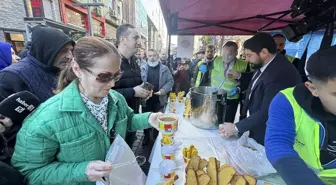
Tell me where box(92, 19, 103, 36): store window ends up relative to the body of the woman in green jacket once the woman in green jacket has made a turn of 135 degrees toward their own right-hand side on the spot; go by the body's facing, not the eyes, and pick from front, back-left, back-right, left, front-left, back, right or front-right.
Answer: right

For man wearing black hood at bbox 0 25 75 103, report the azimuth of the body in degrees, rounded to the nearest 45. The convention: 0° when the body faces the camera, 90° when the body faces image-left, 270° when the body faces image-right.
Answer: approximately 270°

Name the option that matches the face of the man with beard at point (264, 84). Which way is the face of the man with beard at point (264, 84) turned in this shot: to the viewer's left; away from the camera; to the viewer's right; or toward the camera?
to the viewer's left

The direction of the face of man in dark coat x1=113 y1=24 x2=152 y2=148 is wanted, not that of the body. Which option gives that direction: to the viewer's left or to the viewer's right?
to the viewer's right

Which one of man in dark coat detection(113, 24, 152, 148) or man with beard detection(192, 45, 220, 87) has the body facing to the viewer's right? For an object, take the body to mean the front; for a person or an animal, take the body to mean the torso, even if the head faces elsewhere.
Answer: the man in dark coat

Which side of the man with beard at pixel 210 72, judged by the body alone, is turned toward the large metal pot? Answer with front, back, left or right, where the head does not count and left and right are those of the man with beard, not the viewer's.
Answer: front

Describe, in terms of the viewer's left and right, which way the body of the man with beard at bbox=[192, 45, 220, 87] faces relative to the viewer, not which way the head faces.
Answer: facing the viewer

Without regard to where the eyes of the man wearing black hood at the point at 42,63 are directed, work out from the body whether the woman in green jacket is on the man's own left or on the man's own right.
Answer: on the man's own right

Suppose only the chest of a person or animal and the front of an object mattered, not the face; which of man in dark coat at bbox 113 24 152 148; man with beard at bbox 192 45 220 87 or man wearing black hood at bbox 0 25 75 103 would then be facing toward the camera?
the man with beard

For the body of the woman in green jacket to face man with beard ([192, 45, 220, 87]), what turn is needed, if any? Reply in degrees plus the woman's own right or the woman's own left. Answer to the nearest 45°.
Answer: approximately 90° to the woman's own left

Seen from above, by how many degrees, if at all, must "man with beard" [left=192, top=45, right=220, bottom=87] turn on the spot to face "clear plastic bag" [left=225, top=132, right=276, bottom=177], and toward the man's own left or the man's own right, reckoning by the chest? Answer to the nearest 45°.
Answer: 0° — they already face it
